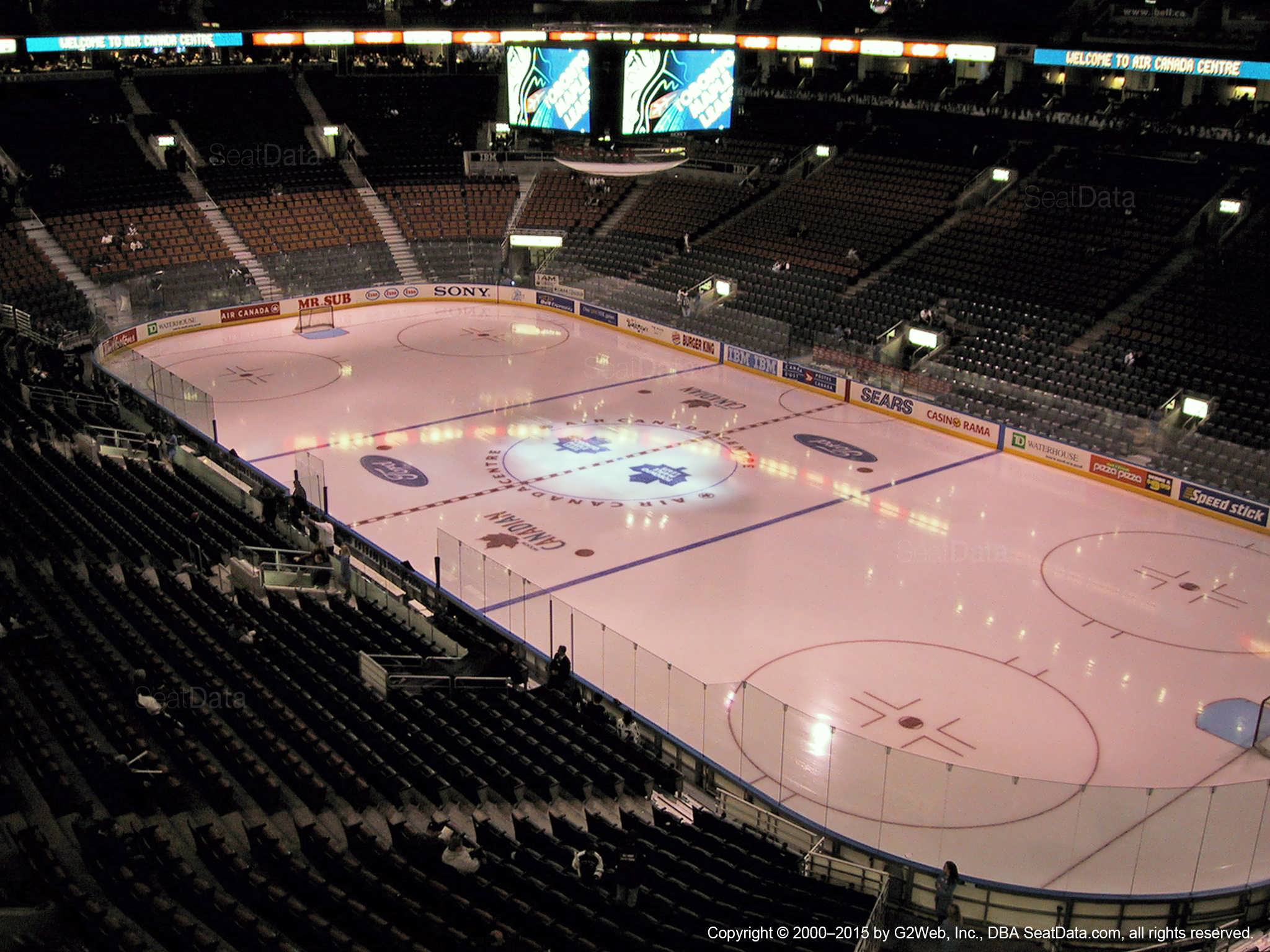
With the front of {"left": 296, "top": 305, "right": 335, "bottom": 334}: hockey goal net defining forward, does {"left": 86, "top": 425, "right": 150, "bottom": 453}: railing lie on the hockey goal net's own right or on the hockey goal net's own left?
on the hockey goal net's own right

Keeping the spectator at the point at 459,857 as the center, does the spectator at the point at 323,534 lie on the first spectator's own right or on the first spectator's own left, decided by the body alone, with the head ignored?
on the first spectator's own left

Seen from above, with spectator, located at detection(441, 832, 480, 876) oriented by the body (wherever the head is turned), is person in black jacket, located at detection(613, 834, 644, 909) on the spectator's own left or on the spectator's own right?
on the spectator's own right

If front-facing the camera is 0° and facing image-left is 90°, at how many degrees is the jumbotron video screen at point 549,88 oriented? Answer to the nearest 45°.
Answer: approximately 45°

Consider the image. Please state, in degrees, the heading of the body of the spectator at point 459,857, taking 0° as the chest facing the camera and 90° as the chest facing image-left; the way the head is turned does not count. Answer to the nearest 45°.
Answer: approximately 225°

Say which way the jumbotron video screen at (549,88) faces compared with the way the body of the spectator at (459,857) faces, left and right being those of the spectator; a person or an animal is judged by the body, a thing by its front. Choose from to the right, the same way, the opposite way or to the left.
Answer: the opposite way

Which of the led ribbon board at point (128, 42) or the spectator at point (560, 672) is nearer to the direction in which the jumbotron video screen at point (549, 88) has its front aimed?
the spectator

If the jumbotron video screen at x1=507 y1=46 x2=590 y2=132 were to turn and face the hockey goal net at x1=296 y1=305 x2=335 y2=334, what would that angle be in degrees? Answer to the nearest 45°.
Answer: approximately 90° to its right

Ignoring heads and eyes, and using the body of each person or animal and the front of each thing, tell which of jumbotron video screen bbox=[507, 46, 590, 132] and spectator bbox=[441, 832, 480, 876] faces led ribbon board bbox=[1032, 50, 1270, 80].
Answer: the spectator

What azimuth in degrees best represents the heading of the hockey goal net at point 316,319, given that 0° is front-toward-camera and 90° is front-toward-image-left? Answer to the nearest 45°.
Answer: approximately 315°

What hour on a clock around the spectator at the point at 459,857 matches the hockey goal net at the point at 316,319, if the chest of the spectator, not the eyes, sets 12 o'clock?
The hockey goal net is roughly at 10 o'clock from the spectator.

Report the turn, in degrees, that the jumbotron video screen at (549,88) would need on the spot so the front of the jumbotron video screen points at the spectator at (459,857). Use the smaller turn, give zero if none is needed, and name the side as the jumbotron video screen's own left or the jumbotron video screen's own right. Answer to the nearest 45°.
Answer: approximately 45° to the jumbotron video screen's own left

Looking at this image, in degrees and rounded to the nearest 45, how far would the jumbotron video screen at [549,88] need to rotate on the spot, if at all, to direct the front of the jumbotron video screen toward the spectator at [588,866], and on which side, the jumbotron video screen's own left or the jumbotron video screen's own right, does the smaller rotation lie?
approximately 45° to the jumbotron video screen's own left

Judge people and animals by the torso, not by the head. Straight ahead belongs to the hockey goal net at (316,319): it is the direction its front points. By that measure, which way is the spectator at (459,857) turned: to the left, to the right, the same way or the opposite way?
to the left

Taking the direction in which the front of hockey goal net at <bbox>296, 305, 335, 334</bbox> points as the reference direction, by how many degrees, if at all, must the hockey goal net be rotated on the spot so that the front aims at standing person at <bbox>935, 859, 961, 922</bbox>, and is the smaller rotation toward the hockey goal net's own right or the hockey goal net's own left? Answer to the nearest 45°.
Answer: approximately 45° to the hockey goal net's own right
